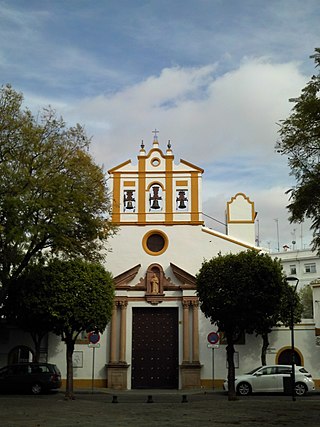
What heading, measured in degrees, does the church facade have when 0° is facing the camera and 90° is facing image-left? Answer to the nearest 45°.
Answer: approximately 0°

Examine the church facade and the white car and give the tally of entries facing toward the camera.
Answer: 1

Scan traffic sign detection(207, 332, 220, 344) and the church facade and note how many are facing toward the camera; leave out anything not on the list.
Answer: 2

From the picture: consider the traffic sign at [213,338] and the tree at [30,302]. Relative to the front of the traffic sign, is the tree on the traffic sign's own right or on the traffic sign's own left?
on the traffic sign's own right

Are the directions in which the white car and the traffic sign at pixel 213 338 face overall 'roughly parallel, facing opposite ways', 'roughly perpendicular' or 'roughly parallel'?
roughly perpendicular

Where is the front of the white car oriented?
to the viewer's left

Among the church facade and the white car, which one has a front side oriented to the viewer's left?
the white car

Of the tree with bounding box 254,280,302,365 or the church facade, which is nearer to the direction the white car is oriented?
the church facade

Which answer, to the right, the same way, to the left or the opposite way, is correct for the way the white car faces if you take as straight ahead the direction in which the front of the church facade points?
to the right

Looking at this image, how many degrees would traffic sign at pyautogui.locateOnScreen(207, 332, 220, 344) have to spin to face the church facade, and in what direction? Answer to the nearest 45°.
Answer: approximately 135° to its right
